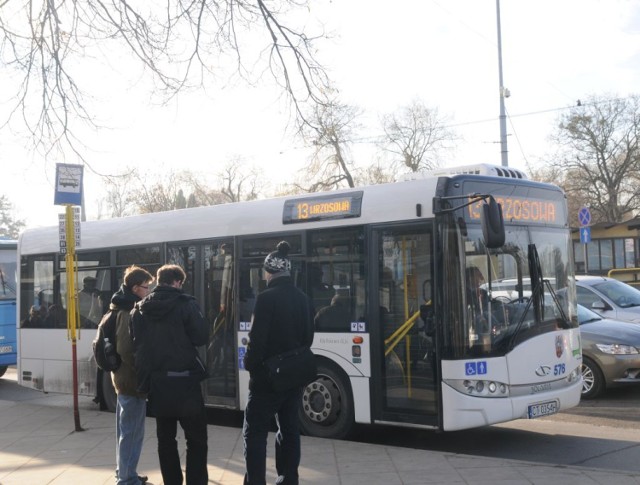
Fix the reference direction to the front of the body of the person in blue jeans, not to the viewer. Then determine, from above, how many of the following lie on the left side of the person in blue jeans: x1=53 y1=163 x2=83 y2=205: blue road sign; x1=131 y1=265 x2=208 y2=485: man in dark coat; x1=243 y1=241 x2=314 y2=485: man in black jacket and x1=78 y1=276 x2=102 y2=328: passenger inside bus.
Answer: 2

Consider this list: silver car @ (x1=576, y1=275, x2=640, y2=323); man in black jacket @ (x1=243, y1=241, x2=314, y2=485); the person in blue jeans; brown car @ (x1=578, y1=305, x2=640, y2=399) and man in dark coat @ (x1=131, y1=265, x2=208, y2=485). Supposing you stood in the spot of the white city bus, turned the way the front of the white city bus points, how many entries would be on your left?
2

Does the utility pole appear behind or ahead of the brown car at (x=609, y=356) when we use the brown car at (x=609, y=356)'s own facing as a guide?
behind

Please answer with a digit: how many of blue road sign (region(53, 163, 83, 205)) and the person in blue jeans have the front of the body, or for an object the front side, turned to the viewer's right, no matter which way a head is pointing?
1

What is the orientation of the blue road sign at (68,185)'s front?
toward the camera

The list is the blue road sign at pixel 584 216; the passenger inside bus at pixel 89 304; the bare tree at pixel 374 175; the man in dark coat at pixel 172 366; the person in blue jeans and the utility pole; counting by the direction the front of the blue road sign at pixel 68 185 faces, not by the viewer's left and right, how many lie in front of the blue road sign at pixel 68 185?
2

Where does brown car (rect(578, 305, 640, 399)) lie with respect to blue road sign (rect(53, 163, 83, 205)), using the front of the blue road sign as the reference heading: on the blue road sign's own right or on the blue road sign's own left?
on the blue road sign's own left

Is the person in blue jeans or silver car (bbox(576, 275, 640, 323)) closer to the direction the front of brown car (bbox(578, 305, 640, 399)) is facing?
the person in blue jeans

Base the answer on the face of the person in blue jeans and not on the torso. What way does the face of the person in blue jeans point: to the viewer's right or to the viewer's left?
to the viewer's right

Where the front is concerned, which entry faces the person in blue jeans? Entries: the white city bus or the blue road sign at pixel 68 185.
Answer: the blue road sign

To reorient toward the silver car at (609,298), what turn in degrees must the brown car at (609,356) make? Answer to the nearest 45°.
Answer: approximately 135° to its left

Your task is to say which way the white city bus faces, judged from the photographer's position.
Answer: facing the viewer and to the right of the viewer

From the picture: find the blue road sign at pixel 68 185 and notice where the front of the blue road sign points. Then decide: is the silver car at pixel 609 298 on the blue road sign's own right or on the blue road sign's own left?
on the blue road sign's own left

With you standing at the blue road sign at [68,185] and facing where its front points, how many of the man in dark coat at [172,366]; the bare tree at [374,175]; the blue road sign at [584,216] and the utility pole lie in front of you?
1

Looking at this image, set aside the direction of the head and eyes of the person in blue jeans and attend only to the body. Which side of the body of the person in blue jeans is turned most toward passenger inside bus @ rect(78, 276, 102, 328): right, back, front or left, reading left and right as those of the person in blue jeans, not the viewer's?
left
